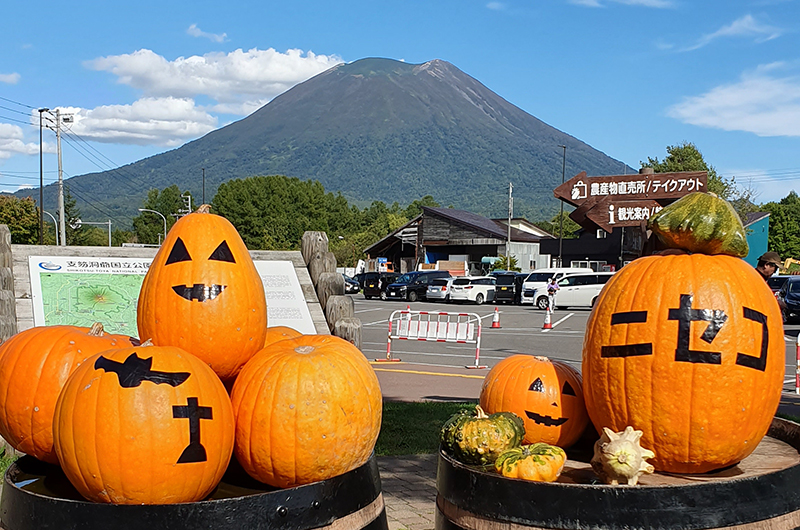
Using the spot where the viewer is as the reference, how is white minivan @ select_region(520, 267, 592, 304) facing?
facing the viewer and to the left of the viewer

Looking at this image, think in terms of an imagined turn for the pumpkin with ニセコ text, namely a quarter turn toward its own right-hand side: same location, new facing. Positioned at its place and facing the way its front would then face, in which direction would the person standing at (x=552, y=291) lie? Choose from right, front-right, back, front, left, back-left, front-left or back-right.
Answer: right

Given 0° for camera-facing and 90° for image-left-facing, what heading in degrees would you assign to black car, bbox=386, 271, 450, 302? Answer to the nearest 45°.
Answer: approximately 45°

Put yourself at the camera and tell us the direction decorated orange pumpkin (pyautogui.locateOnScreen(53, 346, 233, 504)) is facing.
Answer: facing the viewer

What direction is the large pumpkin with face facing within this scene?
toward the camera

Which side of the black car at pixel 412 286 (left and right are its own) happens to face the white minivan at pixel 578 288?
left

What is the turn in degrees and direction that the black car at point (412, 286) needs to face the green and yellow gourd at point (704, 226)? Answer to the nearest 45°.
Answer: approximately 45° to its left

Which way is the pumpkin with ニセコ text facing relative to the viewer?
toward the camera

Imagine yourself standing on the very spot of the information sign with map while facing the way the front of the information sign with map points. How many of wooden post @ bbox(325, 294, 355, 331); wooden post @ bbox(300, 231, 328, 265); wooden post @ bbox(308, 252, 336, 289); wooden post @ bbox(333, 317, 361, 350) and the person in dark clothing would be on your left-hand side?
5

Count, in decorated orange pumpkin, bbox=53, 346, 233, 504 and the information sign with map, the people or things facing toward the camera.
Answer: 2
